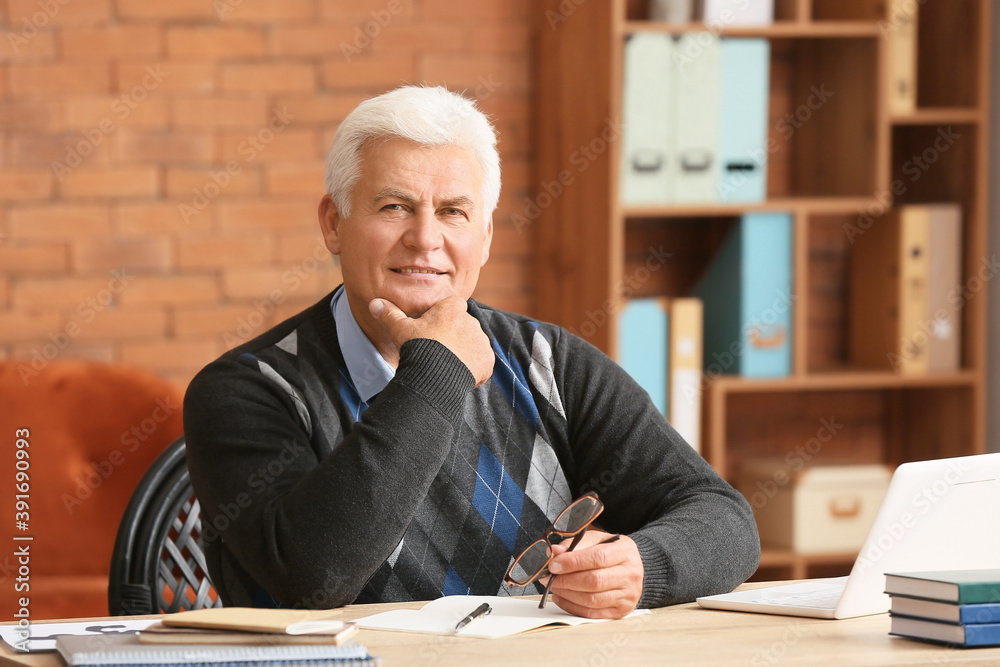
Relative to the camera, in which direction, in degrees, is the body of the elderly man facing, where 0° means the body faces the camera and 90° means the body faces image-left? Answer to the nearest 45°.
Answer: approximately 0°

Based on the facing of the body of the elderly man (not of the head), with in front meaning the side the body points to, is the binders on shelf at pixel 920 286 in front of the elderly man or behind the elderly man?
behind

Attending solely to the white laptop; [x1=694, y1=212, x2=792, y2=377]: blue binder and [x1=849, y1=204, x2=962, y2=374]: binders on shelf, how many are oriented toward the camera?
2

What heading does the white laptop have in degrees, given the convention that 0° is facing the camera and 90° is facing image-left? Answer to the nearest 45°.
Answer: approximately 135°

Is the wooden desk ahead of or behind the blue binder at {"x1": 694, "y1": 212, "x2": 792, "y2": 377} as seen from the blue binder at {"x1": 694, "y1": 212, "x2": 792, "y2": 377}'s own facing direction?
ahead

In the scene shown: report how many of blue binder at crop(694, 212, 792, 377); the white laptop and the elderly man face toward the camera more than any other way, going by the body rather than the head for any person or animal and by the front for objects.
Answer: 2

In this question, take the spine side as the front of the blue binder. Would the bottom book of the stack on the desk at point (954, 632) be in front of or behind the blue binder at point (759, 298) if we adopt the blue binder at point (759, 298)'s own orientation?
in front

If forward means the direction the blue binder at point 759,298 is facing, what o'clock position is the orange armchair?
The orange armchair is roughly at 2 o'clock from the blue binder.
